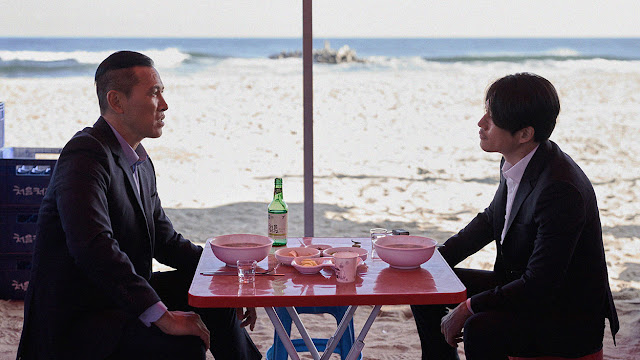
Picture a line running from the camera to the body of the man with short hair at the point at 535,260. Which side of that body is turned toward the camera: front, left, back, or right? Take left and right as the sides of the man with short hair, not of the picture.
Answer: left

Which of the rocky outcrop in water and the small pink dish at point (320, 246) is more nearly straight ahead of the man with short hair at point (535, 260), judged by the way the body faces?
the small pink dish

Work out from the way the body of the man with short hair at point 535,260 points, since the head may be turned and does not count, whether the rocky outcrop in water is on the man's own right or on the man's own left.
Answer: on the man's own right

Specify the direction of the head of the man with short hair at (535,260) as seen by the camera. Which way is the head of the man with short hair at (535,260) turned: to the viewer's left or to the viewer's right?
to the viewer's left

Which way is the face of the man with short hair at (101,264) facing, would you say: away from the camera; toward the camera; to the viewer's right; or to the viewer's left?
to the viewer's right

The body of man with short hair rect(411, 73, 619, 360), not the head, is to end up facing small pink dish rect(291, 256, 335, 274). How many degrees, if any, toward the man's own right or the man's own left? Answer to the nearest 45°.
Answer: approximately 45° to the man's own left

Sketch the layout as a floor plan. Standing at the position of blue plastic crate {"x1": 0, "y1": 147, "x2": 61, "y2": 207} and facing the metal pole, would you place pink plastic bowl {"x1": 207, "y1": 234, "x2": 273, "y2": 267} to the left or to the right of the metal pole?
right

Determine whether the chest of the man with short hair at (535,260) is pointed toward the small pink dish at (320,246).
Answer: yes
